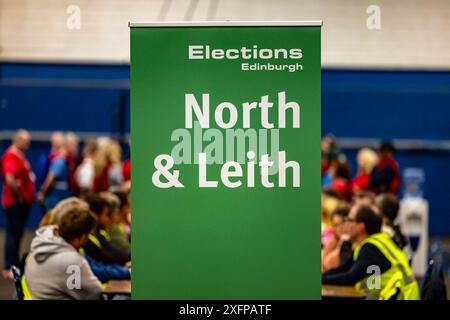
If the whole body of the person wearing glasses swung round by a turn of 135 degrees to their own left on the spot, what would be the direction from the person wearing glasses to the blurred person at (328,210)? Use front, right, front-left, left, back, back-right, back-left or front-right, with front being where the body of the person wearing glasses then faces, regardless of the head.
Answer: back-left

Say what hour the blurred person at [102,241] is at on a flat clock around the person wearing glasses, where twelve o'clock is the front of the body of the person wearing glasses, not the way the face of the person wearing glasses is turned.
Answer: The blurred person is roughly at 1 o'clock from the person wearing glasses.

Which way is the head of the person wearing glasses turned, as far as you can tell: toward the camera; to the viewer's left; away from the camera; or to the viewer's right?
to the viewer's left

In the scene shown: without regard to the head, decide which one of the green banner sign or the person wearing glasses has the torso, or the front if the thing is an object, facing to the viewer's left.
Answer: the person wearing glasses

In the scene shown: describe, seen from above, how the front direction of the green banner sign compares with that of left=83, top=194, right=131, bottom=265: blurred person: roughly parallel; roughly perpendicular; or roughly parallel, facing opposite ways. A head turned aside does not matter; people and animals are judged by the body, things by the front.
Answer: roughly perpendicular

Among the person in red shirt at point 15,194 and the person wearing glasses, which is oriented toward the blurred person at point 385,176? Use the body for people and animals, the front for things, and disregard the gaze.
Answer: the person in red shirt

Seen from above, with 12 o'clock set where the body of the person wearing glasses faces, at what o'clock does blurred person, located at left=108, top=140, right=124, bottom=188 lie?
The blurred person is roughly at 2 o'clock from the person wearing glasses.

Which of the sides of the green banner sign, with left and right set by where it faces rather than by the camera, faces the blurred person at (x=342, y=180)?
back
